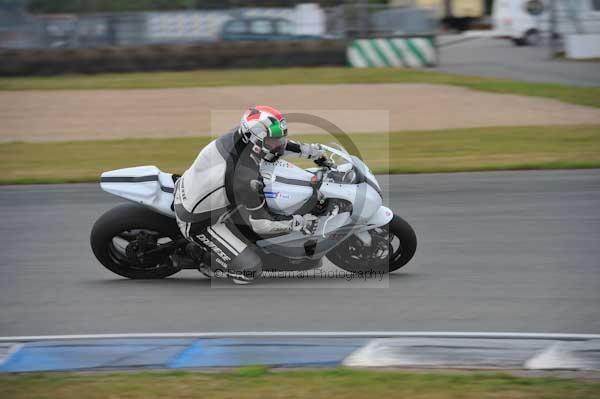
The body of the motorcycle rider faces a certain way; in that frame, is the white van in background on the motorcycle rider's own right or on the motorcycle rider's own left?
on the motorcycle rider's own left

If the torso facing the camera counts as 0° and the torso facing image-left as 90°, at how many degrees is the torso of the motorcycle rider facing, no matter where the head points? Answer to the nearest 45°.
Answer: approximately 270°

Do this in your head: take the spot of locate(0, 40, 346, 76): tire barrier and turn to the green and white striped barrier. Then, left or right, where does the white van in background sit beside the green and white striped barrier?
left

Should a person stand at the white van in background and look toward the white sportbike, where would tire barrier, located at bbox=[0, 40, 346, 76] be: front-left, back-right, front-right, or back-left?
front-right

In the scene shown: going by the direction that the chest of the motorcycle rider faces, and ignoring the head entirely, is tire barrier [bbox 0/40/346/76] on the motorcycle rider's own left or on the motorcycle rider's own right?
on the motorcycle rider's own left
